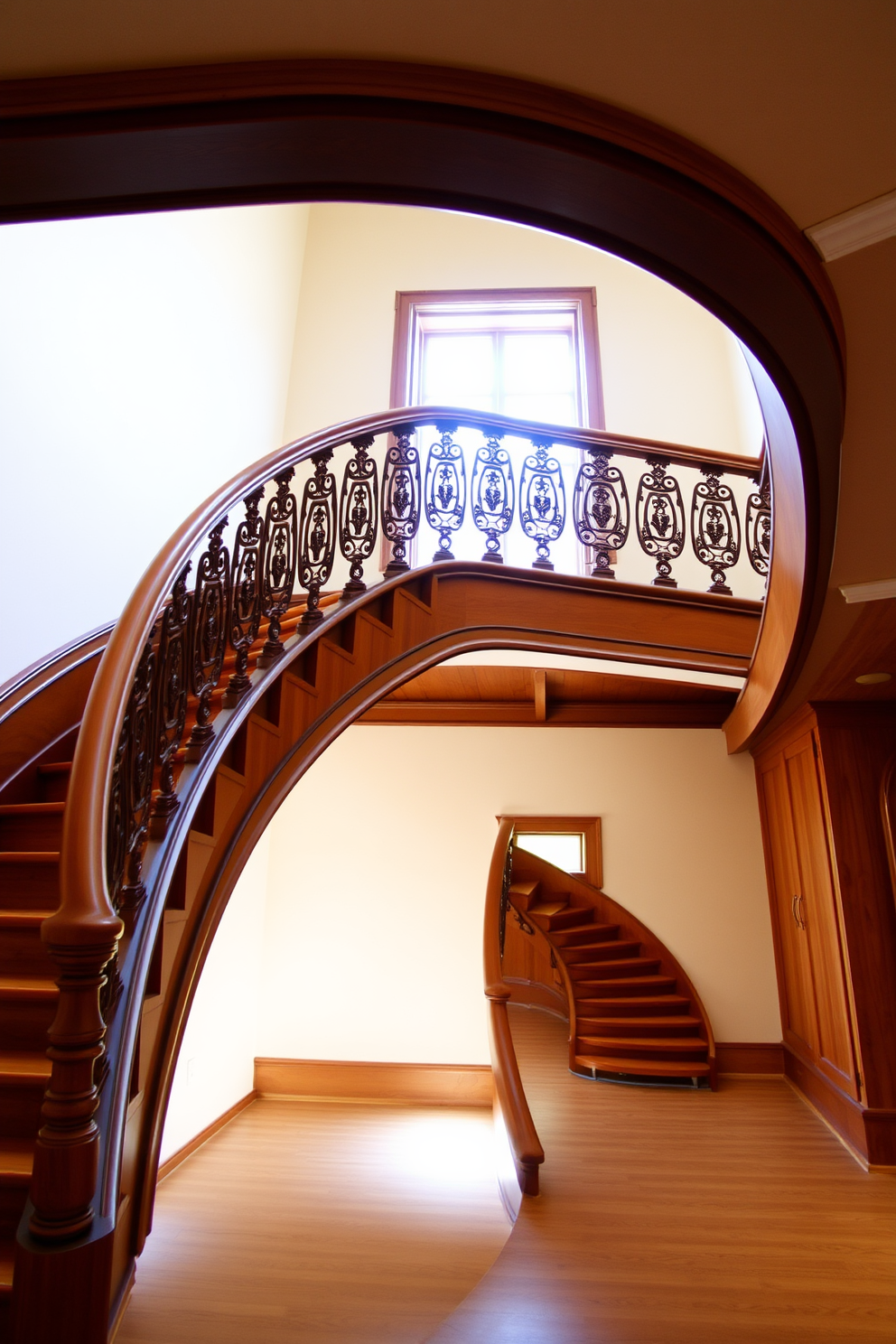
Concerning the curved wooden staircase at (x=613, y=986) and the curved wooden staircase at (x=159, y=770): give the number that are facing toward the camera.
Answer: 2

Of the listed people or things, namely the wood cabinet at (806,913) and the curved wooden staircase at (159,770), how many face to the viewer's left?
1

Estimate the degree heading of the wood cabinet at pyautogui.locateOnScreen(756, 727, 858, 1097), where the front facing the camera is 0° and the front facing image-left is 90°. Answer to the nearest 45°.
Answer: approximately 90°

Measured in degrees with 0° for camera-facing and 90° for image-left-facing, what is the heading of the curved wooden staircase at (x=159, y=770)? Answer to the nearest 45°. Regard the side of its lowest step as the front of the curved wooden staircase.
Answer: approximately 0°

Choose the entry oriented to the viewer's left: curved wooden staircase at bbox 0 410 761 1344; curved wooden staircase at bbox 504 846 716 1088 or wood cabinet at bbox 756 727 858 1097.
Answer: the wood cabinet

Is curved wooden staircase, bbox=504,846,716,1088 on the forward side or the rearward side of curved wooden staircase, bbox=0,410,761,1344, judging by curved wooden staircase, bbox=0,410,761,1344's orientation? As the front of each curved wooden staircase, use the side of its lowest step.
on the rearward side
